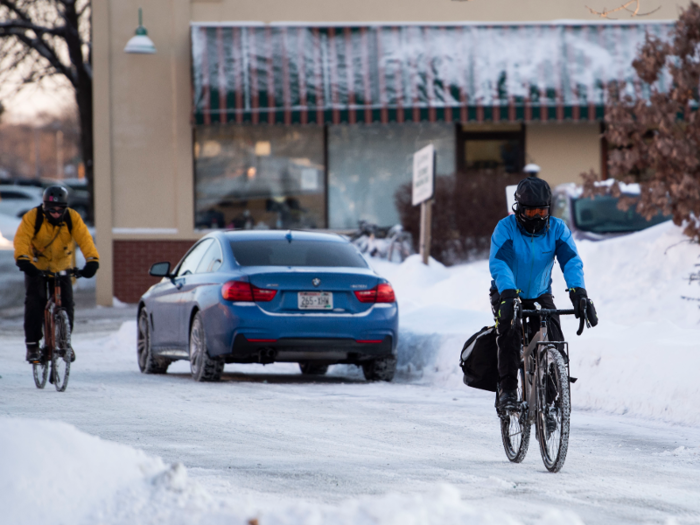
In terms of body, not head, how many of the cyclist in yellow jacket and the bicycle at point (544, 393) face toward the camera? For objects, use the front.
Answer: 2

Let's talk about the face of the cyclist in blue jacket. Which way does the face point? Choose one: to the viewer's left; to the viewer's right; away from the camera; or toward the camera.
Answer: toward the camera

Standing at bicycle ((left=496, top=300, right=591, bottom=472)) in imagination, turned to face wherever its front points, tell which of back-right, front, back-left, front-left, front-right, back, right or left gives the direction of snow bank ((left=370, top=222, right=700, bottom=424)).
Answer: back

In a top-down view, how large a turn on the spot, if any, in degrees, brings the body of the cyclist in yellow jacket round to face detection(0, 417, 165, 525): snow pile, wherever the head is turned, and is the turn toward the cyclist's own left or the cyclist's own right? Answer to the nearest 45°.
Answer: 0° — they already face it

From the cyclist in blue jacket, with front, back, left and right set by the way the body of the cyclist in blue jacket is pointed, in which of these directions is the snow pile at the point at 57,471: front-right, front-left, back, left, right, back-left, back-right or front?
front-right

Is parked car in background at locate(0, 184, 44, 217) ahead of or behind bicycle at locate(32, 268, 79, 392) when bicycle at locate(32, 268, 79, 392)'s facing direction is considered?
behind

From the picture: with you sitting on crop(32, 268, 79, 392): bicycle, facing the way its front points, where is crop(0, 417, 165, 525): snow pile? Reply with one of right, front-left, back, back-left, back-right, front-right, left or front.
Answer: front

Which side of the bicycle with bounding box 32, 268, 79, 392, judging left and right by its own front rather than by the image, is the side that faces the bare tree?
back

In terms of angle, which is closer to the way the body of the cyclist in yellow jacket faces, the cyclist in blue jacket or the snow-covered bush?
the cyclist in blue jacket

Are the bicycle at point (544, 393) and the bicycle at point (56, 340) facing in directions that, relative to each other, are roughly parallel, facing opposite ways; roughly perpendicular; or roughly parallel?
roughly parallel

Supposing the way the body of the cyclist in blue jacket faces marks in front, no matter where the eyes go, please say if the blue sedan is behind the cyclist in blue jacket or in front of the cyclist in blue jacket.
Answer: behind

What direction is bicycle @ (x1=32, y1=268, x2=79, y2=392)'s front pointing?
toward the camera

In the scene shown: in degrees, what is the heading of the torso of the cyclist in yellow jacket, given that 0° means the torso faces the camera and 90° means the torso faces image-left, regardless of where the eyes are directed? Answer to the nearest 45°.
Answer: approximately 0°

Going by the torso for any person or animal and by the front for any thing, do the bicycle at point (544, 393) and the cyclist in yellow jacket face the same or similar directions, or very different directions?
same or similar directions

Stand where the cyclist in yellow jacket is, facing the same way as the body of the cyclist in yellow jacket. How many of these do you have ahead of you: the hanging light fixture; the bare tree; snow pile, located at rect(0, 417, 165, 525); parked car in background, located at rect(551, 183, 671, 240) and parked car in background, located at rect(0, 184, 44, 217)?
1

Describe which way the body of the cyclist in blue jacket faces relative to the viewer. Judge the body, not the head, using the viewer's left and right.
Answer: facing the viewer

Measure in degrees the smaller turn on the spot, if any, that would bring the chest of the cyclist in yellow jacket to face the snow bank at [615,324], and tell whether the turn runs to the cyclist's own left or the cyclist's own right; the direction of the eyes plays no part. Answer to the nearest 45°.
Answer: approximately 90° to the cyclist's own left

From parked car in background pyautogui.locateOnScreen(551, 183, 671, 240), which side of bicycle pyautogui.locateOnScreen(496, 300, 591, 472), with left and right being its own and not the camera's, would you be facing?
back

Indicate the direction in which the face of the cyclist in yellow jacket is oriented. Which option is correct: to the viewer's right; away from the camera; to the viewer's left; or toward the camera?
toward the camera
